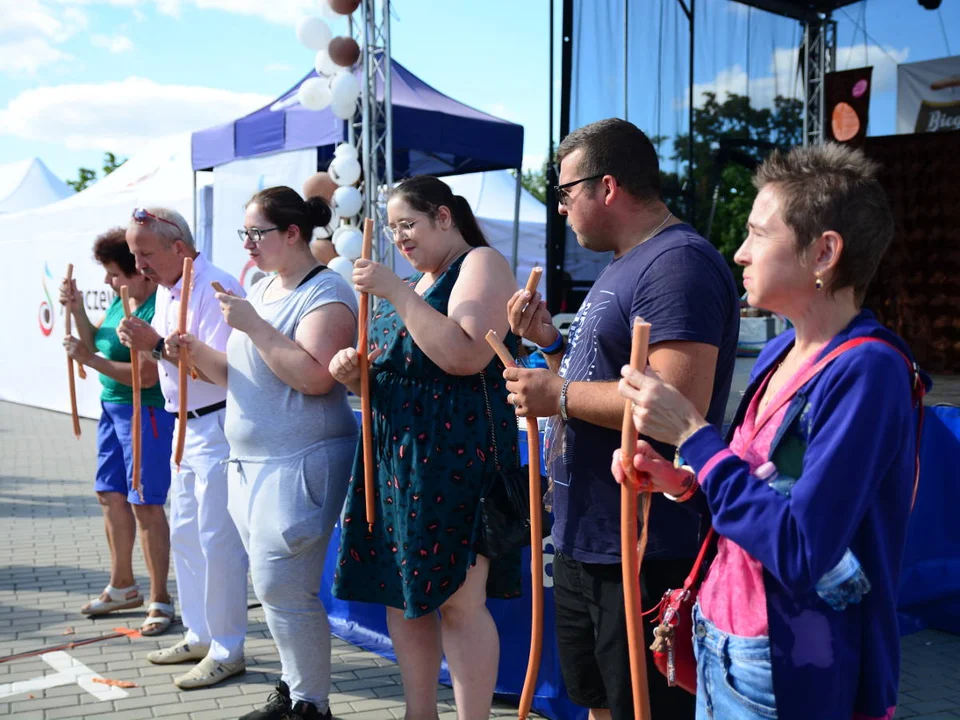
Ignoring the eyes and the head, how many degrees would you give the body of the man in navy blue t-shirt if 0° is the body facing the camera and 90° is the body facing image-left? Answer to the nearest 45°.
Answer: approximately 90°

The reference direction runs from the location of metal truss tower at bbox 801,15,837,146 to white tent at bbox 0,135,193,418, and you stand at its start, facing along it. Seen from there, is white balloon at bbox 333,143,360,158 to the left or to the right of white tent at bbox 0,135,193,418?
left

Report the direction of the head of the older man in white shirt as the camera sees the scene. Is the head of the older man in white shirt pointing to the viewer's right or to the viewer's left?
to the viewer's left

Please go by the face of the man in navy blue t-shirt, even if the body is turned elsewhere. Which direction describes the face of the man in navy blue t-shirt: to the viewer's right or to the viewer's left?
to the viewer's left

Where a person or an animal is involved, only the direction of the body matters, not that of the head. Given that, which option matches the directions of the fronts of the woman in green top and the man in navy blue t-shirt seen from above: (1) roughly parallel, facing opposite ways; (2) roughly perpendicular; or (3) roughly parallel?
roughly parallel

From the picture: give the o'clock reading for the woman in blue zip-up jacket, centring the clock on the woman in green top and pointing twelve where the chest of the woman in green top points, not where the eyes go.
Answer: The woman in blue zip-up jacket is roughly at 10 o'clock from the woman in green top.
